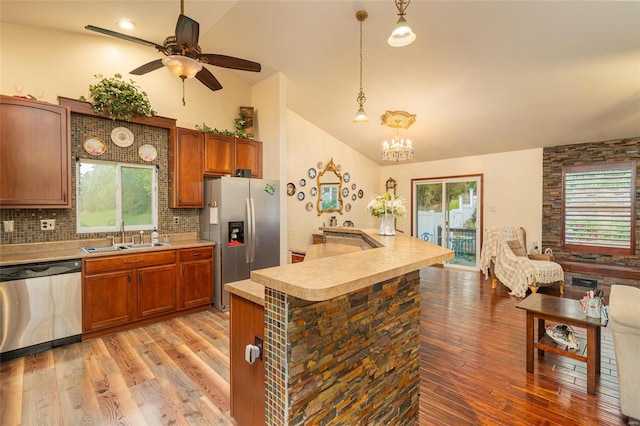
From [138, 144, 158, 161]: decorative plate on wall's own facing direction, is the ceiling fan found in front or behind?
in front

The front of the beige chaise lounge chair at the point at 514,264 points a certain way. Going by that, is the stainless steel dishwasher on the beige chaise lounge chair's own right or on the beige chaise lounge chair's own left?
on the beige chaise lounge chair's own right

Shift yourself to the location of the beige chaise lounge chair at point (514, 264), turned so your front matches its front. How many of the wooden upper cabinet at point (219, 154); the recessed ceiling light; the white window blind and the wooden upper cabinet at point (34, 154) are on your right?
3

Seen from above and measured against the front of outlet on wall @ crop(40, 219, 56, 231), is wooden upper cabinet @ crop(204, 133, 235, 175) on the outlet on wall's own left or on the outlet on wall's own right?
on the outlet on wall's own left

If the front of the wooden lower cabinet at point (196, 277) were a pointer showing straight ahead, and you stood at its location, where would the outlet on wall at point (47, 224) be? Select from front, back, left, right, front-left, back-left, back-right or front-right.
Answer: back-right

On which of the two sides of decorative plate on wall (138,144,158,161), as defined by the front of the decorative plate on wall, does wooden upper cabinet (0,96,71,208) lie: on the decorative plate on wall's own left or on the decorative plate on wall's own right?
on the decorative plate on wall's own right

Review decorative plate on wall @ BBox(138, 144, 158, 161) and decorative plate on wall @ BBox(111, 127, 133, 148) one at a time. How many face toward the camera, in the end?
2
